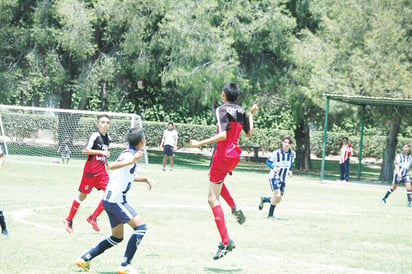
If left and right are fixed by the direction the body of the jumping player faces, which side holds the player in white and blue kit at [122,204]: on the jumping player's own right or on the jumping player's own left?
on the jumping player's own left

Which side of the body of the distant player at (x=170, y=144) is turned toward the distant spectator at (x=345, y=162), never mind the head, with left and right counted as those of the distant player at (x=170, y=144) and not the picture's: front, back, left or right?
left

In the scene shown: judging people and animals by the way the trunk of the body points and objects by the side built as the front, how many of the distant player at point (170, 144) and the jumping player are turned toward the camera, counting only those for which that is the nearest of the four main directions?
1

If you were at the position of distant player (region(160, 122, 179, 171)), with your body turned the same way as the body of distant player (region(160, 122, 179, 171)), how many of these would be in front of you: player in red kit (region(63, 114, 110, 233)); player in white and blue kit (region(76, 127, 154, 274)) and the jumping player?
3

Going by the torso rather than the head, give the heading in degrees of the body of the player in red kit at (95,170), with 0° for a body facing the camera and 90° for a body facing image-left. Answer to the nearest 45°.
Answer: approximately 315°

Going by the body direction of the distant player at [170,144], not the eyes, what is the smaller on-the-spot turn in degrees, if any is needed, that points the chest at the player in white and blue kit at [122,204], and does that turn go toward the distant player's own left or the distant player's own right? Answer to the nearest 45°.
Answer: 0° — they already face them

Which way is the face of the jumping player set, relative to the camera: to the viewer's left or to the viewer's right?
to the viewer's left

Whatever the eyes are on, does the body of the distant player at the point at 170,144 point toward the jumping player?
yes

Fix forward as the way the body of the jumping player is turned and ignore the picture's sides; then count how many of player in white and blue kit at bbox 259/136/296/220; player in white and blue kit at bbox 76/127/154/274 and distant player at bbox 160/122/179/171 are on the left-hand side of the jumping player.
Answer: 1

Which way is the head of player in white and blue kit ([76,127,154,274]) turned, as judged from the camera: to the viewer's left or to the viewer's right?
to the viewer's right

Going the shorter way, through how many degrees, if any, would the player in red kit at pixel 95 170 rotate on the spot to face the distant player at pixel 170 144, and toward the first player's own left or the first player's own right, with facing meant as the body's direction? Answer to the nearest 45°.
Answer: approximately 135° to the first player's own left

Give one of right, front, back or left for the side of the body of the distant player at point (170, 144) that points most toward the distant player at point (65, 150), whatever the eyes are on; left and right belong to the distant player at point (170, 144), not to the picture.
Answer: right

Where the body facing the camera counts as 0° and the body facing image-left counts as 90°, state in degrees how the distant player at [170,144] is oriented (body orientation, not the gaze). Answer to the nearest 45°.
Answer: approximately 0°
